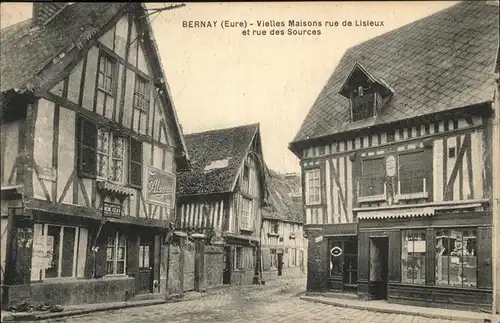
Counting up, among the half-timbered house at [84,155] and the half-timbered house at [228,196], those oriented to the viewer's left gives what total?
0

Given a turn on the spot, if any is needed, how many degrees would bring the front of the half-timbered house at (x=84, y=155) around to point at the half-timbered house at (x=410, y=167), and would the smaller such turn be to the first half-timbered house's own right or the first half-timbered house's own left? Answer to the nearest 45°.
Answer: approximately 45° to the first half-timbered house's own left

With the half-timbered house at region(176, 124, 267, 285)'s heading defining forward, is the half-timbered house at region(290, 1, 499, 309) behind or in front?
in front

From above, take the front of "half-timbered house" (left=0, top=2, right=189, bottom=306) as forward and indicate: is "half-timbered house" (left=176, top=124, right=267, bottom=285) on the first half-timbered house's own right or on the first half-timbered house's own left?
on the first half-timbered house's own left

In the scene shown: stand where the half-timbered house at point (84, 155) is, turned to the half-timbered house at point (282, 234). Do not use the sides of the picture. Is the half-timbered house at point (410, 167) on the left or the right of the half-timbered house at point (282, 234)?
right

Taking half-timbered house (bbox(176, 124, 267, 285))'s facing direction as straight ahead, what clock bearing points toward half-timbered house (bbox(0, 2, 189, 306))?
half-timbered house (bbox(0, 2, 189, 306)) is roughly at 2 o'clock from half-timbered house (bbox(176, 124, 267, 285)).

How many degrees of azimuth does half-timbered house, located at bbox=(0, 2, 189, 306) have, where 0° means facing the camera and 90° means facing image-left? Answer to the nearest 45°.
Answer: approximately 315°

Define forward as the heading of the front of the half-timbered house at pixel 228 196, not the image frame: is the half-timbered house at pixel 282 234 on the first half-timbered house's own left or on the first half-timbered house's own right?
on the first half-timbered house's own left
